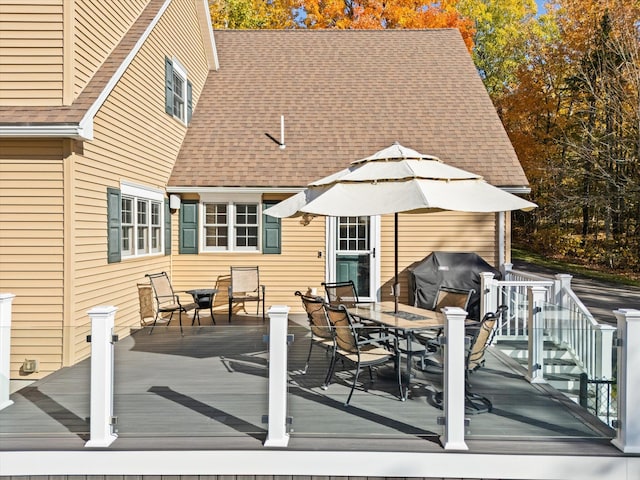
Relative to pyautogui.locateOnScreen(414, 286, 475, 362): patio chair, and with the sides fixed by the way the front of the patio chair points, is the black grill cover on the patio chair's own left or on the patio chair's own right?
on the patio chair's own right

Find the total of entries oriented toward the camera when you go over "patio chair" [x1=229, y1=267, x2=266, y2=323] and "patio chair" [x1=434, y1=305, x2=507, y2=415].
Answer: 1

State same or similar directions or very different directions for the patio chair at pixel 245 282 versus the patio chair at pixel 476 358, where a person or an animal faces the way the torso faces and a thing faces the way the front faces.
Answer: very different directions

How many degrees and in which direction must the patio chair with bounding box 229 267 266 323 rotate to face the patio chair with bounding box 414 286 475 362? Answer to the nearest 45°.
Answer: approximately 45° to its left

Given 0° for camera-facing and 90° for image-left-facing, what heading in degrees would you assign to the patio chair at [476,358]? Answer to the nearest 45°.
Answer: approximately 135°

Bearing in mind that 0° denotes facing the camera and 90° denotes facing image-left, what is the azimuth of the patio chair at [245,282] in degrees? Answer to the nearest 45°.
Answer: approximately 0°

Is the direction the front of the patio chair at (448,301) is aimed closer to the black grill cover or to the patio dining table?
the patio dining table

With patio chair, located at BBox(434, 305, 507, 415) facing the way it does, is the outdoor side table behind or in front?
in front

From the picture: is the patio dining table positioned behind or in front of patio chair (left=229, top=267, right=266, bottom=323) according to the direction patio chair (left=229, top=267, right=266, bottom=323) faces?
in front

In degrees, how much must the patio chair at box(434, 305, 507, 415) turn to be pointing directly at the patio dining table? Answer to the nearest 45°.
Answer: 0° — it already faces it

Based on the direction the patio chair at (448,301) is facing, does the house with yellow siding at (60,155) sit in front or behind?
in front
